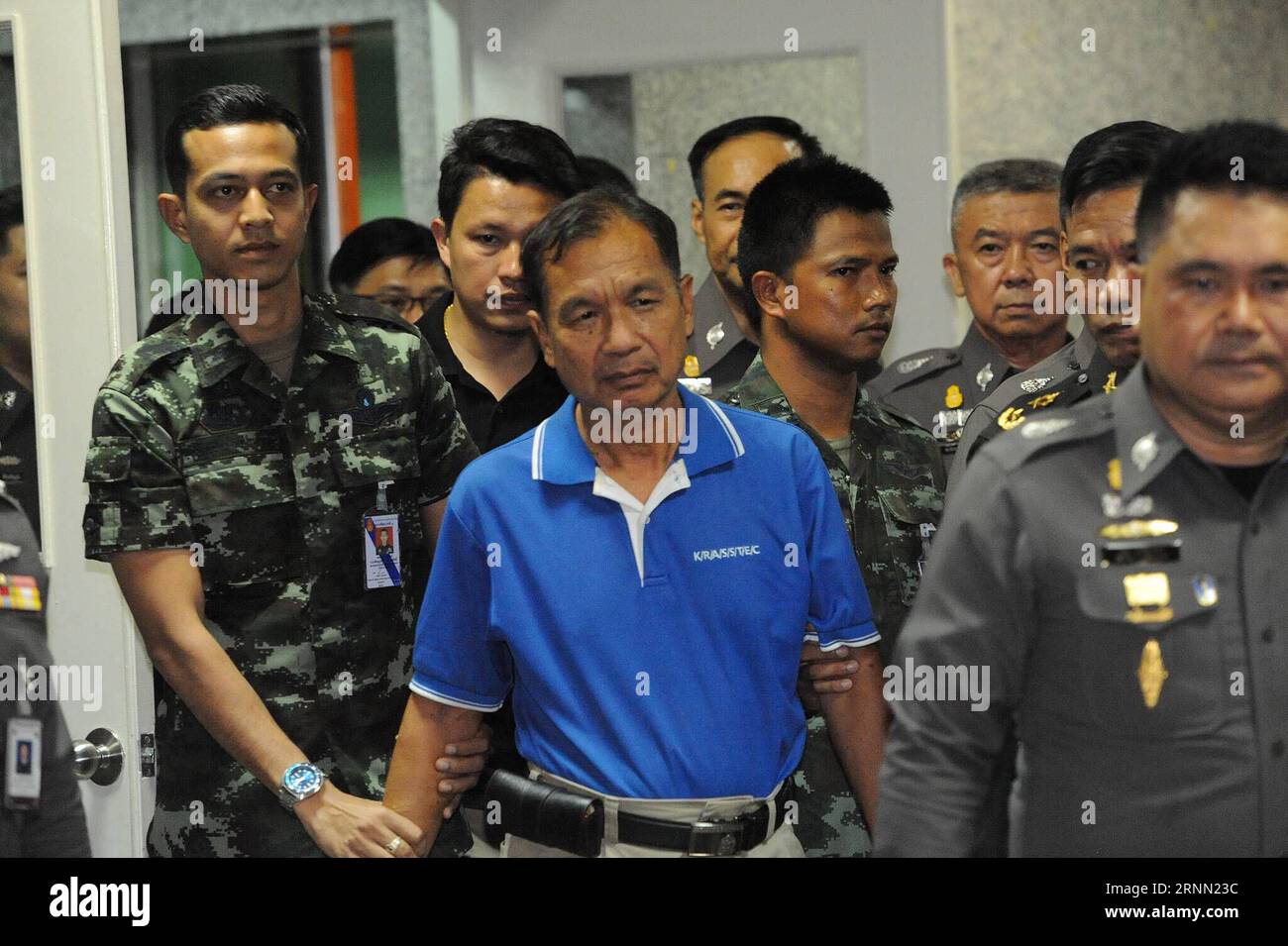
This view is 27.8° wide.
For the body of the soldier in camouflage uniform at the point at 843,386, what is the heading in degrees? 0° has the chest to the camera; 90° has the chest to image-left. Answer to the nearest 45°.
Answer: approximately 315°

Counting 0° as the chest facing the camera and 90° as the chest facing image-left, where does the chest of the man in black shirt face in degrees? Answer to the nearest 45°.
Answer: approximately 0°

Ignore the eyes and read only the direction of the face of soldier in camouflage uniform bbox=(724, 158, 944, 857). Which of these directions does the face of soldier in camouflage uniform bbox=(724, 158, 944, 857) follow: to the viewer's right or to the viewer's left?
to the viewer's right

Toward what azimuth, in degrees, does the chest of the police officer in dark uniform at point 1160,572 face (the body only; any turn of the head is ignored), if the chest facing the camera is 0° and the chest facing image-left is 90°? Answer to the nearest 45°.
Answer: approximately 0°
